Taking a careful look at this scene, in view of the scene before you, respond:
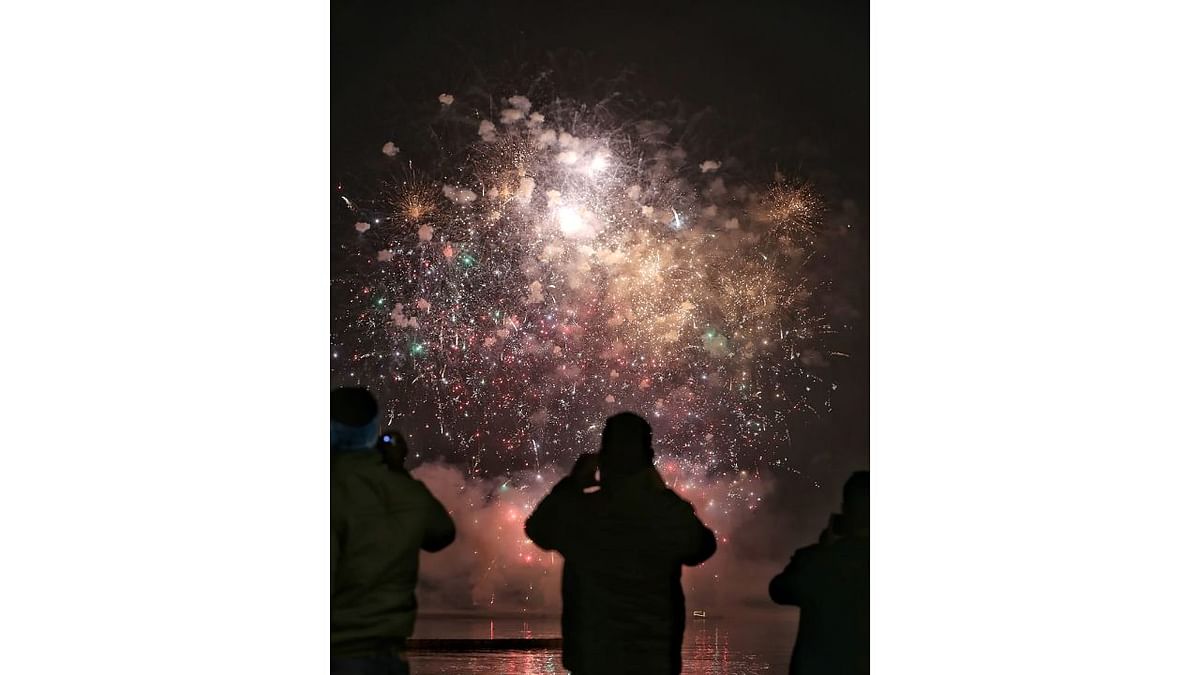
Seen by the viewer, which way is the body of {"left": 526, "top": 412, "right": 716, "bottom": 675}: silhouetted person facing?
away from the camera

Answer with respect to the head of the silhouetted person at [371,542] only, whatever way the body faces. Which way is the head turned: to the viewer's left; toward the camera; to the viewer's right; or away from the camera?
away from the camera

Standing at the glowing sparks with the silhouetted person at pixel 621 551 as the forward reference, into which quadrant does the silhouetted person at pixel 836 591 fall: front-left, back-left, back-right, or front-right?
front-left

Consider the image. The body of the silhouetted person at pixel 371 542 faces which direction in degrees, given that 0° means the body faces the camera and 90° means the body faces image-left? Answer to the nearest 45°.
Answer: approximately 180°

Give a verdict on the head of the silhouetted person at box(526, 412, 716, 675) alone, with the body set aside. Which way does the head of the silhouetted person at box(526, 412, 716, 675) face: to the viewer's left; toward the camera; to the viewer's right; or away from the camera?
away from the camera

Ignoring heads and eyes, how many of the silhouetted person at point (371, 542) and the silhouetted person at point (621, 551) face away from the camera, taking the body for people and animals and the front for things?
2
